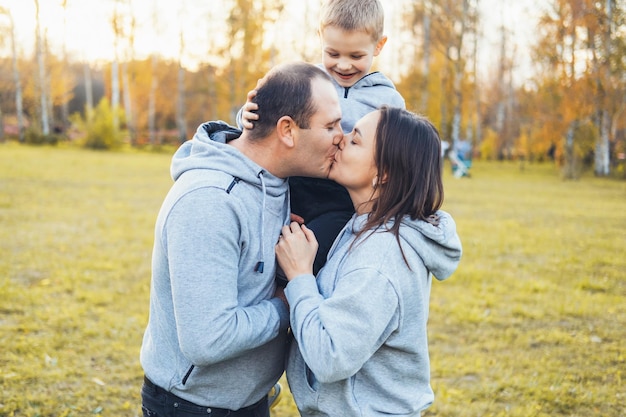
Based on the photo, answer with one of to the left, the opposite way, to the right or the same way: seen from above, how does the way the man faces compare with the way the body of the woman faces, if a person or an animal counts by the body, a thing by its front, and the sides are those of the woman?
the opposite way

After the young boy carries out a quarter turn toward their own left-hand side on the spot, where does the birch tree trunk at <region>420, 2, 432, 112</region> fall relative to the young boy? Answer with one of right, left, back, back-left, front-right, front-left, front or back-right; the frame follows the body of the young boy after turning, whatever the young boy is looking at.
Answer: back-left

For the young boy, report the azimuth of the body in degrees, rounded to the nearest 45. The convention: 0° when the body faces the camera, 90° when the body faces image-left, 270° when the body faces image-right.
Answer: approximately 45°

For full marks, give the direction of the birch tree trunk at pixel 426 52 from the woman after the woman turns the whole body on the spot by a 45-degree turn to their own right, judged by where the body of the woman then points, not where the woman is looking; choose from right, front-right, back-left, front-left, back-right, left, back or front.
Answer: front-right

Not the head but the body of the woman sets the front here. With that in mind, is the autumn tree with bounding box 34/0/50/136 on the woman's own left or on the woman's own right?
on the woman's own right

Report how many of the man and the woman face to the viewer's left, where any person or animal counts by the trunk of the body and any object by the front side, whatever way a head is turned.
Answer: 1

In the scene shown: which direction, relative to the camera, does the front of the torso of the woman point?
to the viewer's left

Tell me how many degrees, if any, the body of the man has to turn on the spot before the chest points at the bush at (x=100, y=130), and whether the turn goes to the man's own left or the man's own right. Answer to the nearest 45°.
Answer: approximately 90° to the man's own left

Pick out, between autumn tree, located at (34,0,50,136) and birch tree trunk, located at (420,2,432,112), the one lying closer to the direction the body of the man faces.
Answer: the birch tree trunk

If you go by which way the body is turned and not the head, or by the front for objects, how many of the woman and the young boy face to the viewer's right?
0

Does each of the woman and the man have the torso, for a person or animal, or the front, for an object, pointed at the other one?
yes

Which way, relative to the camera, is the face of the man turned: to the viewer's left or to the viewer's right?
to the viewer's right

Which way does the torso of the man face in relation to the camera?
to the viewer's right
